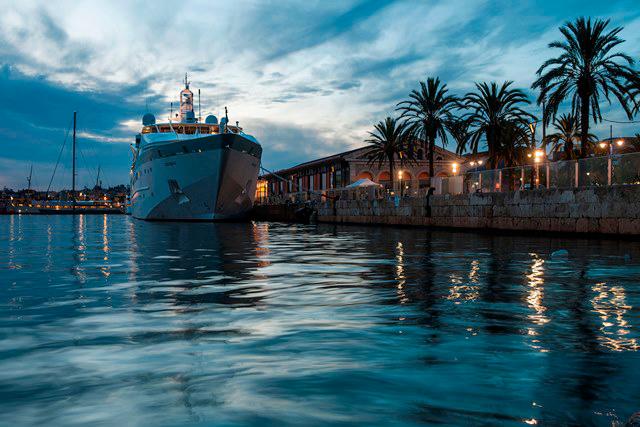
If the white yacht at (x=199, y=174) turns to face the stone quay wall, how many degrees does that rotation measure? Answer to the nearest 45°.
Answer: approximately 45° to its left

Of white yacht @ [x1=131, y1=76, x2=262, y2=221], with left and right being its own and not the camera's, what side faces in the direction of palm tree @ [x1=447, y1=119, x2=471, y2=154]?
left

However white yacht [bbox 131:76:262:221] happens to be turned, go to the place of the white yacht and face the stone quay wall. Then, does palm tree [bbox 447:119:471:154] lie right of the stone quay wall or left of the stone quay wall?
left

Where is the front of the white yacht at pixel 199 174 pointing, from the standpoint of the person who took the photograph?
facing the viewer

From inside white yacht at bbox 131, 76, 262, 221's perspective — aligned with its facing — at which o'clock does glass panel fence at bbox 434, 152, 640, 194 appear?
The glass panel fence is roughly at 11 o'clock from the white yacht.

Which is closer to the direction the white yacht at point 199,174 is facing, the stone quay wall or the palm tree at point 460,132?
the stone quay wall
